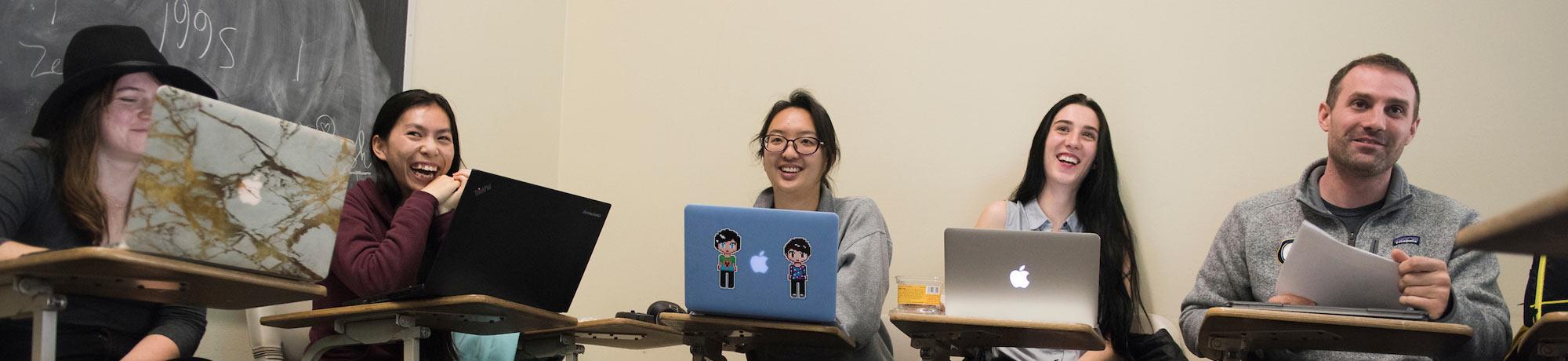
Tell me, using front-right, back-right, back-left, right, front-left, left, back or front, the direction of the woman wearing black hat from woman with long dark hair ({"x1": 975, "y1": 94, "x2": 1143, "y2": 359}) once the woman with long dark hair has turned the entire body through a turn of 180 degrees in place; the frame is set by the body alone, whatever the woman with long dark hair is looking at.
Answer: back-left

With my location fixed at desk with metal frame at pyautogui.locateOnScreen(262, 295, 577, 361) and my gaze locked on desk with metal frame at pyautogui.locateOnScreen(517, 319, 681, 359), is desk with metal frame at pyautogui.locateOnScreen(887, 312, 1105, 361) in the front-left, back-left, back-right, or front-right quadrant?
front-right

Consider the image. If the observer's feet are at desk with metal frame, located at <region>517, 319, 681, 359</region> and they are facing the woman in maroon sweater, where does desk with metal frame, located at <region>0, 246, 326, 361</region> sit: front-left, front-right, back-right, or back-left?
front-left

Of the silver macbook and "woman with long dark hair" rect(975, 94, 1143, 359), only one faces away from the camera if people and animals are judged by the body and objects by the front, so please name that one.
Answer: the silver macbook

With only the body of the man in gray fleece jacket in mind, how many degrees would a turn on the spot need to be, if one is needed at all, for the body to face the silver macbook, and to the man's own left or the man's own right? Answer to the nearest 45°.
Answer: approximately 45° to the man's own right

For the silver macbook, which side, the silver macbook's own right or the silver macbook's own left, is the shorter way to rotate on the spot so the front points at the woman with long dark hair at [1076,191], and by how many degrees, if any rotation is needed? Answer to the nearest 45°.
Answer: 0° — it already faces them

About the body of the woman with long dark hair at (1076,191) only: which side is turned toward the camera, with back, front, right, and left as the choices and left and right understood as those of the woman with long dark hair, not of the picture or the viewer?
front

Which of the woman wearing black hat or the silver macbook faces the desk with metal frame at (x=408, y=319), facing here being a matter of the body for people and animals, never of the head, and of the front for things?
the woman wearing black hat

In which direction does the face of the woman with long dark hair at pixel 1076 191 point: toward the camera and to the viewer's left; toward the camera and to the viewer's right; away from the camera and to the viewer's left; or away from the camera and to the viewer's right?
toward the camera and to the viewer's left

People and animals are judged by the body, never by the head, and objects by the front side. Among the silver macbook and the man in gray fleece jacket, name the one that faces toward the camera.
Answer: the man in gray fleece jacket

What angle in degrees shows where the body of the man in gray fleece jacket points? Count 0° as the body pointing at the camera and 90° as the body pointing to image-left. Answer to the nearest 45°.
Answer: approximately 0°

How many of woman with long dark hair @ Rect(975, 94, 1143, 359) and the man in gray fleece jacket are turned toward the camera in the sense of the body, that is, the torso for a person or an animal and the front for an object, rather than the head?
2

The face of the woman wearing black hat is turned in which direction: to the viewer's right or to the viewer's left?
to the viewer's right

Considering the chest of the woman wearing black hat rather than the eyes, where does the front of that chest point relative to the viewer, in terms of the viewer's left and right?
facing the viewer and to the right of the viewer

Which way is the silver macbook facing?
away from the camera
